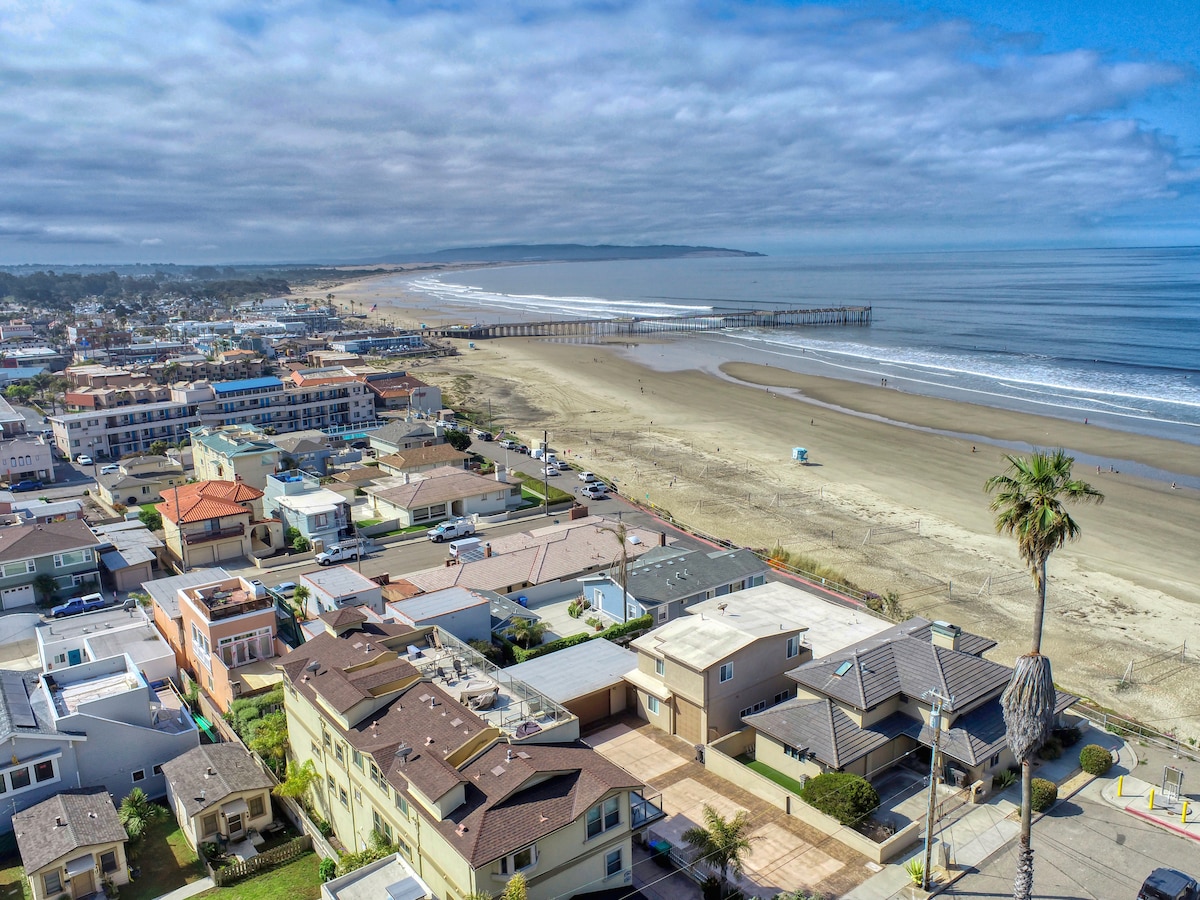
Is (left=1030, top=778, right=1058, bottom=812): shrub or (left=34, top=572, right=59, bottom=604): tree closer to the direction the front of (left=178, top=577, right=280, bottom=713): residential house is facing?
the shrub

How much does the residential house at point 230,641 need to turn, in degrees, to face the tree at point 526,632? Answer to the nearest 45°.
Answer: approximately 45° to its left

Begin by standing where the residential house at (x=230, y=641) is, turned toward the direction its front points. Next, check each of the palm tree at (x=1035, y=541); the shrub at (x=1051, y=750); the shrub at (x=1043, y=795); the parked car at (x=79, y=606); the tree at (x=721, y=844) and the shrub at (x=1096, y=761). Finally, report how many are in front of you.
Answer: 5

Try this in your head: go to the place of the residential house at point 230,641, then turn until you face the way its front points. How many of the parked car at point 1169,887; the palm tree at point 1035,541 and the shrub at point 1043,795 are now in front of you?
3

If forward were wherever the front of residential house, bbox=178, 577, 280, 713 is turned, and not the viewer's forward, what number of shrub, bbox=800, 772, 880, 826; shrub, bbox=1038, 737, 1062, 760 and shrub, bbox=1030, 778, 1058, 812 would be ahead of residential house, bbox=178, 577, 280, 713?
3

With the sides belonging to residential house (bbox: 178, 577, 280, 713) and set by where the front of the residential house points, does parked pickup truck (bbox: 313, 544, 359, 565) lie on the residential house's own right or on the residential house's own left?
on the residential house's own left

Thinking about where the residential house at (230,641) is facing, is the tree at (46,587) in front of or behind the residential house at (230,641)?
behind

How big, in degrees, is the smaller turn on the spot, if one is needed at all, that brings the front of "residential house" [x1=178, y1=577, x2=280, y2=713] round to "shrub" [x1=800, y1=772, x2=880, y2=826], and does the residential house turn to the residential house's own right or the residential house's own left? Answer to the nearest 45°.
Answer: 0° — it already faces it

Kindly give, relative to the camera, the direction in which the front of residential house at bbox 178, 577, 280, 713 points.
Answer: facing the viewer and to the right of the viewer

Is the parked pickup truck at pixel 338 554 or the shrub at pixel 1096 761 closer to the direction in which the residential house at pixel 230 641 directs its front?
the shrub

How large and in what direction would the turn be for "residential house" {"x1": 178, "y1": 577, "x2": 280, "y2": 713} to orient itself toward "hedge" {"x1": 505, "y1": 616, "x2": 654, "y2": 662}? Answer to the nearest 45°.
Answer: approximately 45° to its left

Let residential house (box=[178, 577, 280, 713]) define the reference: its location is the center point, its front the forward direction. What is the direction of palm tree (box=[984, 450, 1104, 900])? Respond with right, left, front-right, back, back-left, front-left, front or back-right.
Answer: front

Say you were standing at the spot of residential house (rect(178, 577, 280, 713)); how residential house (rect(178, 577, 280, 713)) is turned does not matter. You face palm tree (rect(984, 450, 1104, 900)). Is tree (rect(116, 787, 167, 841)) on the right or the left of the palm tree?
right

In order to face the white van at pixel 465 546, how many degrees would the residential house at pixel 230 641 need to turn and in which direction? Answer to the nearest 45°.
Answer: approximately 90° to its left

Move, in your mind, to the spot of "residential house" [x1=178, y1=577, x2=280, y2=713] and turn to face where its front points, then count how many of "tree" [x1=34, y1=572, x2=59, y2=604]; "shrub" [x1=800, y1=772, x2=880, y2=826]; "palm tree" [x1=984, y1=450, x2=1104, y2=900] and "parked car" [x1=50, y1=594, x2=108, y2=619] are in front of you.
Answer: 2

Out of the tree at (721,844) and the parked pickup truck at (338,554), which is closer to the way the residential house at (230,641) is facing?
the tree
